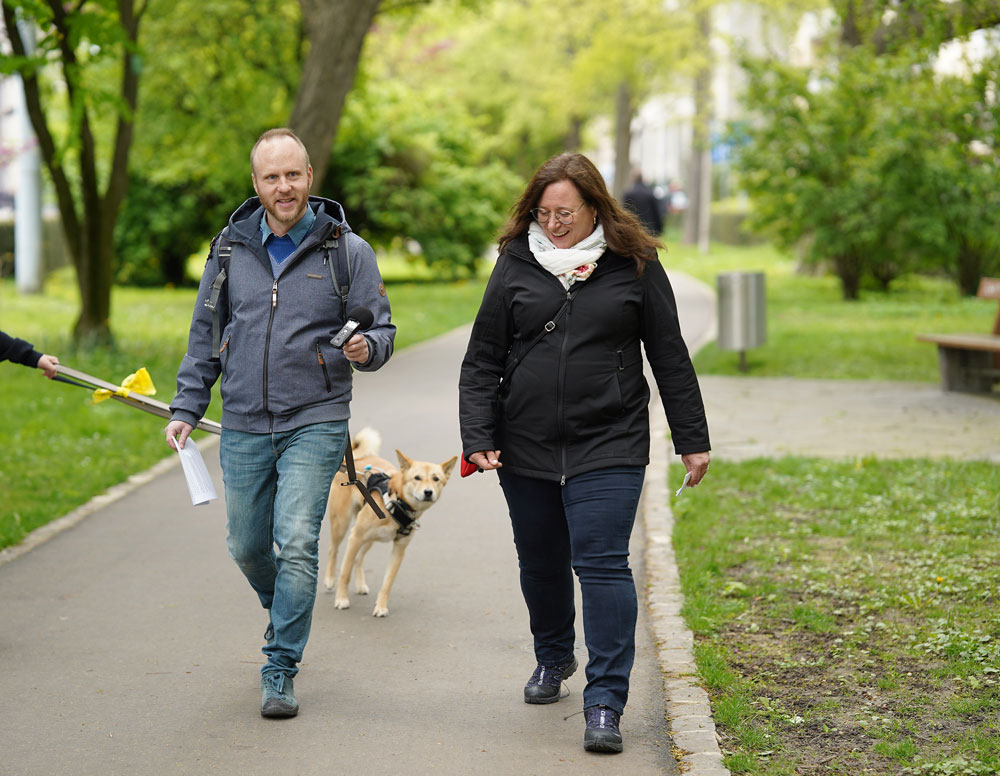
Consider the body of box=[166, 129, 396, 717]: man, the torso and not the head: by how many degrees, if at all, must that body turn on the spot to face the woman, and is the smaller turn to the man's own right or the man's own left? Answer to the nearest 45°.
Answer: approximately 90° to the man's own left

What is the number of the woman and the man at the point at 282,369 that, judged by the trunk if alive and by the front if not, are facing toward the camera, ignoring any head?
2

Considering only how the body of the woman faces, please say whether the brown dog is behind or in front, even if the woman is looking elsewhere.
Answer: behind

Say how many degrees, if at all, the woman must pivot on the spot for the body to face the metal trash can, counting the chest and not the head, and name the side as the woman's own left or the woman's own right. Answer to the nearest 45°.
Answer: approximately 180°

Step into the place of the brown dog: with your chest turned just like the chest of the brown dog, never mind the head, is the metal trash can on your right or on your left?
on your left

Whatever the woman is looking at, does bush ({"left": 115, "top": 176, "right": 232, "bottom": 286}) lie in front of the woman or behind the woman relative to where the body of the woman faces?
behind

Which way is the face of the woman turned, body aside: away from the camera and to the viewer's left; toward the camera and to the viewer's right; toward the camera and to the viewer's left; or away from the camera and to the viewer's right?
toward the camera and to the viewer's left

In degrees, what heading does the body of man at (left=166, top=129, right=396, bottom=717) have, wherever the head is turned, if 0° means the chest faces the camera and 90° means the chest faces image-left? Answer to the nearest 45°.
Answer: approximately 0°

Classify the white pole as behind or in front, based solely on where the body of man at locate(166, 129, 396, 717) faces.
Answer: behind

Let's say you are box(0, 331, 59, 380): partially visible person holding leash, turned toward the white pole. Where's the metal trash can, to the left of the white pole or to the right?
right

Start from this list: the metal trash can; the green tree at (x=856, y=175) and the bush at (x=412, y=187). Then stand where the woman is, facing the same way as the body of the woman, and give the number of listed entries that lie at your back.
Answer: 3
